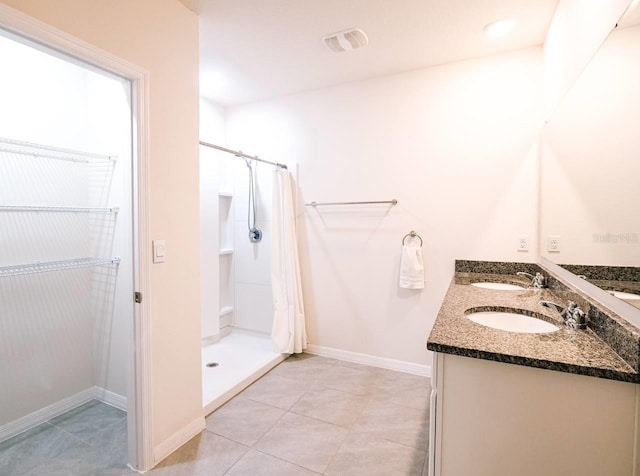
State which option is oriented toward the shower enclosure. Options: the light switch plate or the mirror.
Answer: the mirror

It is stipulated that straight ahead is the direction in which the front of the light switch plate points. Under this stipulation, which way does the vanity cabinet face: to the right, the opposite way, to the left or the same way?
the opposite way

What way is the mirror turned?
to the viewer's left

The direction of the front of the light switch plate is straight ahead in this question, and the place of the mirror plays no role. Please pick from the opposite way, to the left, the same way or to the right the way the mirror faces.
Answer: the opposite way

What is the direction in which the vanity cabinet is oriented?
to the viewer's left

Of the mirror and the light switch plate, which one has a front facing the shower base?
the mirror

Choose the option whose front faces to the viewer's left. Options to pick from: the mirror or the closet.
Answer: the mirror
